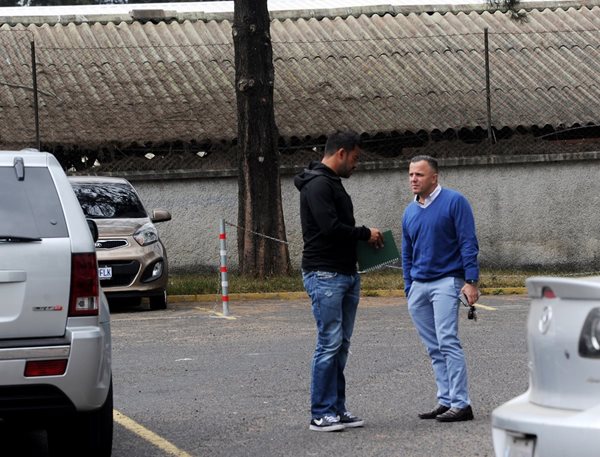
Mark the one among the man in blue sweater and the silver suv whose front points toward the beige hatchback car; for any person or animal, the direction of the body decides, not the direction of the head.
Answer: the silver suv

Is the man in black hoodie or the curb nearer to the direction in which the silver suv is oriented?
the curb

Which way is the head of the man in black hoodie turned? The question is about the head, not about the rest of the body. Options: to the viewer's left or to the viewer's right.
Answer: to the viewer's right

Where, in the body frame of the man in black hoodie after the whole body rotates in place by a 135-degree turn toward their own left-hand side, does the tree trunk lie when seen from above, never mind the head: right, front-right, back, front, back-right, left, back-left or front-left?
front-right

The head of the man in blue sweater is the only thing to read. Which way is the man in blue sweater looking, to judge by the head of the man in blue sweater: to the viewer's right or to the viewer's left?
to the viewer's left

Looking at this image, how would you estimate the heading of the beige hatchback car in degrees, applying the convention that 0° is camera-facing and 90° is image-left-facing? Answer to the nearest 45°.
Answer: approximately 0°

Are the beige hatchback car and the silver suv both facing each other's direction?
yes

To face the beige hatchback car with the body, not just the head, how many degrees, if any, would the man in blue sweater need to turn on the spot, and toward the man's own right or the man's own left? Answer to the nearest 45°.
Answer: approximately 90° to the man's own right

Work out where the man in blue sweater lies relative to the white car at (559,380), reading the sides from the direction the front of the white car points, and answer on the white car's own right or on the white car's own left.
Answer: on the white car's own left

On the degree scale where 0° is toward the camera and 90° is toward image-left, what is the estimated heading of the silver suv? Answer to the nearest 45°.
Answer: approximately 180°

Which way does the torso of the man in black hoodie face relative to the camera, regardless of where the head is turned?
to the viewer's right

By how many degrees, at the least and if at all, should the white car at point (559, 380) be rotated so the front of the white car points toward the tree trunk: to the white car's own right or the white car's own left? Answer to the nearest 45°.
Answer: approximately 45° to the white car's own left

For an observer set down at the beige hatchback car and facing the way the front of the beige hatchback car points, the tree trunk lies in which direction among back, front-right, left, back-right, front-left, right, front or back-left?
back-left

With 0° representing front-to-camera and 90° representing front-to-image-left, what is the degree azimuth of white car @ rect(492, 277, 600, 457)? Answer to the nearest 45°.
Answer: approximately 225°

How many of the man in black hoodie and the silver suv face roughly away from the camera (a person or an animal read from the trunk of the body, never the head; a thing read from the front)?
1

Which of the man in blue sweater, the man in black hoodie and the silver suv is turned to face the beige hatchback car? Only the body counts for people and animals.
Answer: the silver suv
